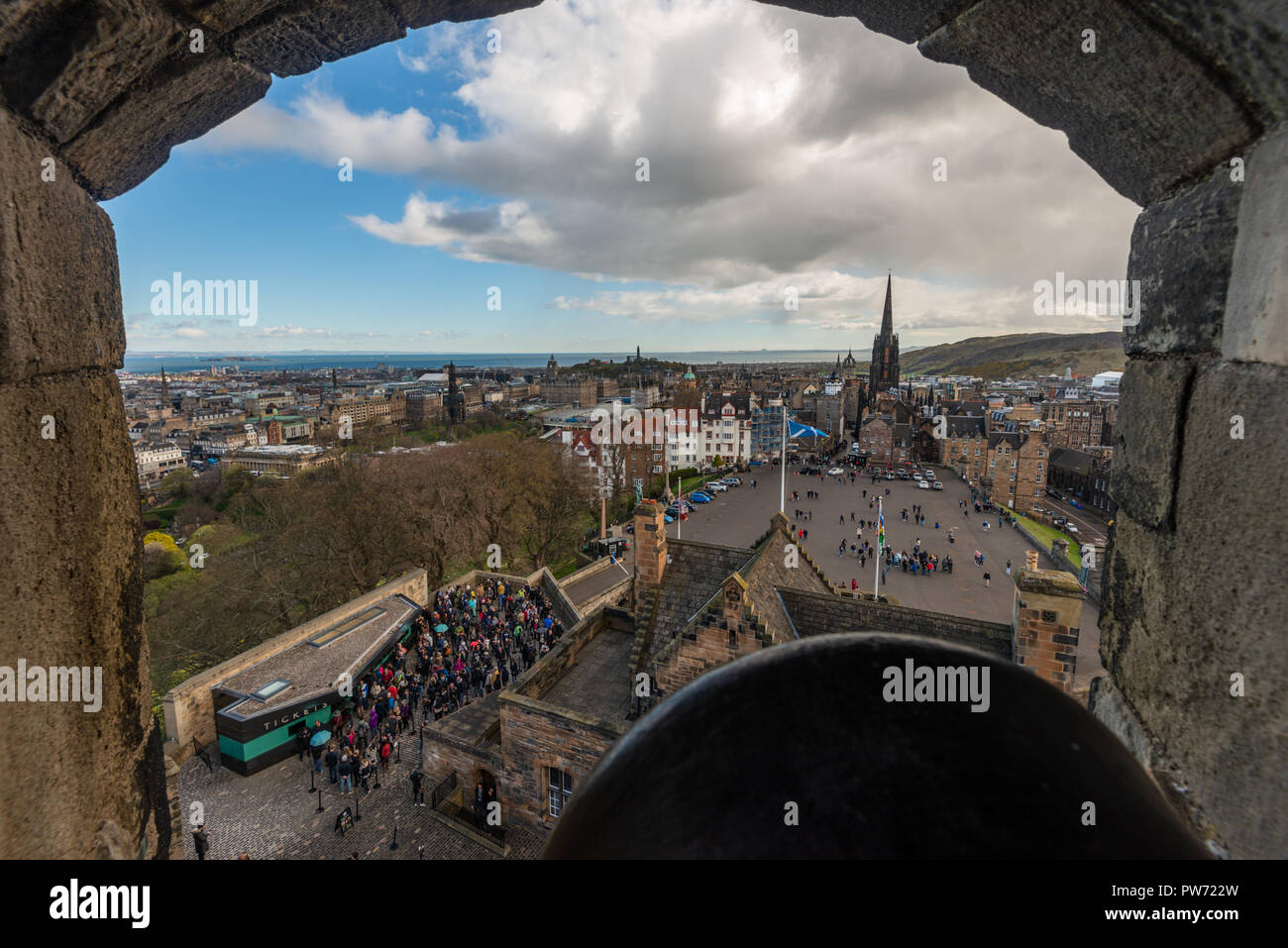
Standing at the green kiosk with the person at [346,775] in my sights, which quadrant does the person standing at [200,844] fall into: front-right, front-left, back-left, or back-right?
front-right

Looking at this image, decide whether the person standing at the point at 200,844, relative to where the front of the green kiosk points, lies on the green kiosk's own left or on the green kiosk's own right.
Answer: on the green kiosk's own right

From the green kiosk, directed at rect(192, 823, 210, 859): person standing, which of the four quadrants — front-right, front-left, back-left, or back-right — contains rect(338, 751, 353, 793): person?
front-left

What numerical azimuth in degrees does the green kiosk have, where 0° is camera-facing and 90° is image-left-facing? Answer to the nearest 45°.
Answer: approximately 315°
